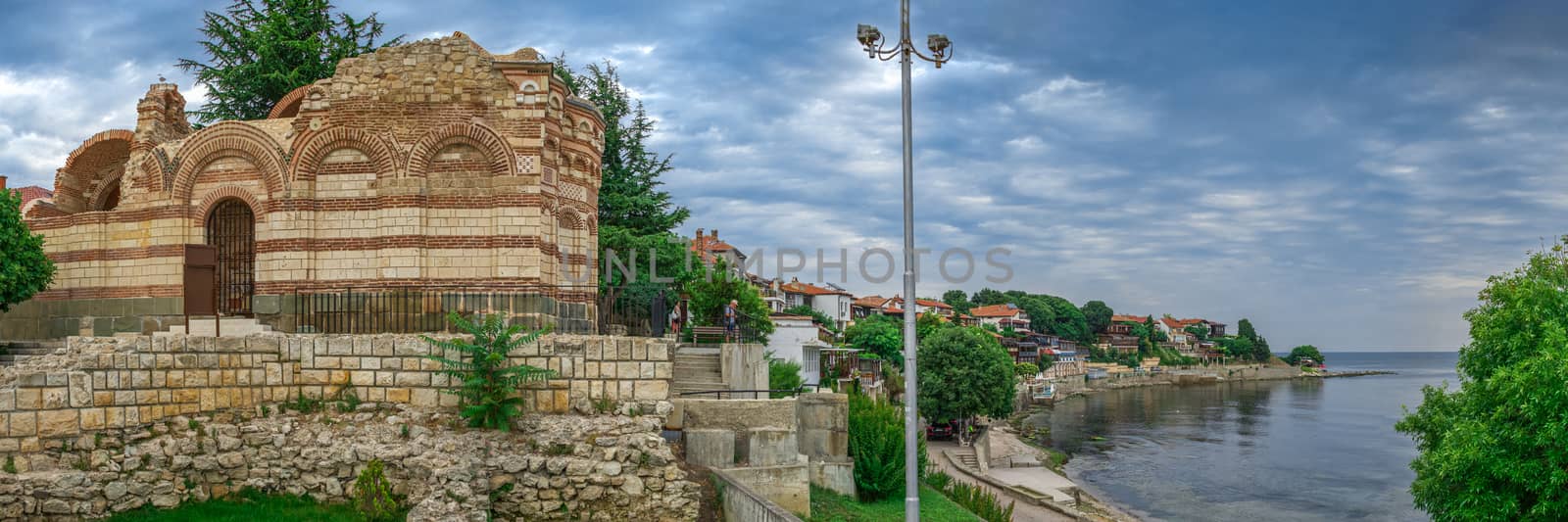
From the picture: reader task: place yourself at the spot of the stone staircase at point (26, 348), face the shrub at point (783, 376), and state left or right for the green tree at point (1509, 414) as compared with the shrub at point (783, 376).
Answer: right

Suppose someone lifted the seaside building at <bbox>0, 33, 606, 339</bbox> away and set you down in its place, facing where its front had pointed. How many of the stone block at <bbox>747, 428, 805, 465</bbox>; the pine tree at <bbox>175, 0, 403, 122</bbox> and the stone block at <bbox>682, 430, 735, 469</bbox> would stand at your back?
1

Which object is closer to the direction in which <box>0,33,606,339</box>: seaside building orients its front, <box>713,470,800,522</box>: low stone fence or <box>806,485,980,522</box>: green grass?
the low stone fence

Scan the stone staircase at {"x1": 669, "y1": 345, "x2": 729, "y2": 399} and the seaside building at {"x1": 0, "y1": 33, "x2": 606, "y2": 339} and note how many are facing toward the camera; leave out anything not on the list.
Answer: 2

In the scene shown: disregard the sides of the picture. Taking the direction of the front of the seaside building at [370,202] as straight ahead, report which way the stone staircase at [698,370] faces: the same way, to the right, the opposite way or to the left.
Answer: the same way

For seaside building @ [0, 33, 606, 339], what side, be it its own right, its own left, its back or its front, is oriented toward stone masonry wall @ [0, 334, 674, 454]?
front

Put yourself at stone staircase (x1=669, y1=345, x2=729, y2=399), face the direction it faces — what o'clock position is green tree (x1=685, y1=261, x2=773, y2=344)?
The green tree is roughly at 6 o'clock from the stone staircase.

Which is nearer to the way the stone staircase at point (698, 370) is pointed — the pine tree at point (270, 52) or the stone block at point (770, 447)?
the stone block

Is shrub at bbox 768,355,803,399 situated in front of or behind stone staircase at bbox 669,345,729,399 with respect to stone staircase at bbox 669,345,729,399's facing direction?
behind

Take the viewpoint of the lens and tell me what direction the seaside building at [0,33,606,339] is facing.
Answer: facing the viewer

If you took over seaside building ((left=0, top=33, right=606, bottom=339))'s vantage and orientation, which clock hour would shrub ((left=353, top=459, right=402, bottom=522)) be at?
The shrub is roughly at 12 o'clock from the seaside building.

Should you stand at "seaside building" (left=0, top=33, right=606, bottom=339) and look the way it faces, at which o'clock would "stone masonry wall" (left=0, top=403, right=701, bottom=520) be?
The stone masonry wall is roughly at 12 o'clock from the seaside building.

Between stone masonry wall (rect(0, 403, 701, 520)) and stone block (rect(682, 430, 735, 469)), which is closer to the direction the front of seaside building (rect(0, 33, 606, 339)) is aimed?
the stone masonry wall
